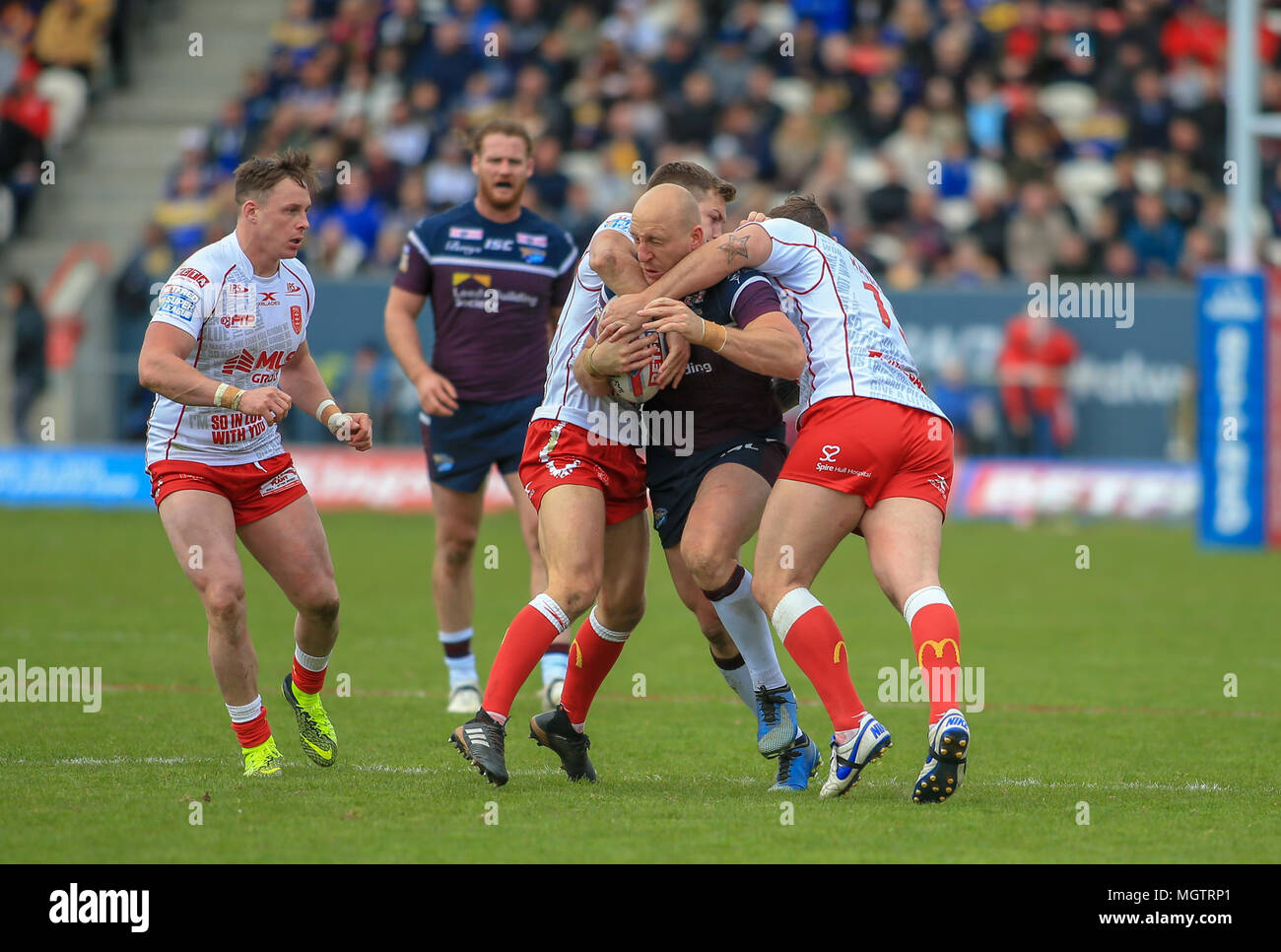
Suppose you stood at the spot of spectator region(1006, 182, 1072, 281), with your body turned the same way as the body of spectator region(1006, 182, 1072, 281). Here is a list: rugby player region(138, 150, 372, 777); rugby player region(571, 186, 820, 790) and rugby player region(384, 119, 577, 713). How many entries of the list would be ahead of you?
3

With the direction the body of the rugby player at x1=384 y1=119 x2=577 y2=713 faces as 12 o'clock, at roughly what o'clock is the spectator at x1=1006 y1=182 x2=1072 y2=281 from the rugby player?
The spectator is roughly at 7 o'clock from the rugby player.

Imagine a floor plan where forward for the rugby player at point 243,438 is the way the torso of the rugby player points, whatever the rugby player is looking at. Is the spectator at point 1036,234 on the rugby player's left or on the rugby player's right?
on the rugby player's left

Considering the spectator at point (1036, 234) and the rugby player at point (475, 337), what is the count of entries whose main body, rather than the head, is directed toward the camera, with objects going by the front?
2

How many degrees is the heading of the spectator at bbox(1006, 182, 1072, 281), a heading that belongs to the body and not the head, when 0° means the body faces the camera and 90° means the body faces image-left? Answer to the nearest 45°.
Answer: approximately 0°

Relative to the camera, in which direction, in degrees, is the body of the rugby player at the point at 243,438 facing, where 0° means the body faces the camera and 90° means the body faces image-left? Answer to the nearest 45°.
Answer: approximately 315°
